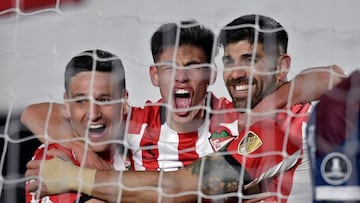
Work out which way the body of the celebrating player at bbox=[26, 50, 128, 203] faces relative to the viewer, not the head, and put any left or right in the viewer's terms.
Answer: facing the viewer and to the right of the viewer
